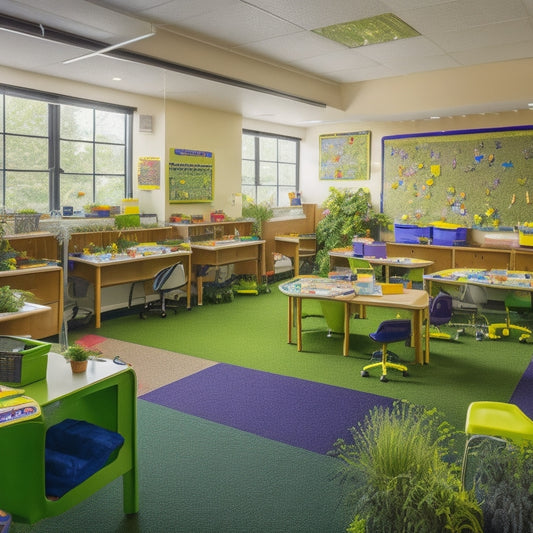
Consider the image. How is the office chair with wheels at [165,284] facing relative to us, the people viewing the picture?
facing away from the viewer and to the left of the viewer

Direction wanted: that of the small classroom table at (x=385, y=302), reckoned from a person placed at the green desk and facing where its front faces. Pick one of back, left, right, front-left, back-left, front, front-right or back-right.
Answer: left

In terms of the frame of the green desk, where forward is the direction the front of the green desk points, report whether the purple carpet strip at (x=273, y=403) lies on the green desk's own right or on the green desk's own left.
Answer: on the green desk's own left

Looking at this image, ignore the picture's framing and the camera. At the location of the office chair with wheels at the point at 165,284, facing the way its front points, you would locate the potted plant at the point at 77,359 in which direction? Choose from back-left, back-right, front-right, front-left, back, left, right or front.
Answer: back-left

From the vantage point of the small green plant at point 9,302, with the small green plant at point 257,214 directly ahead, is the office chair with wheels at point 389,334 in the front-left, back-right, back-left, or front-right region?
front-right

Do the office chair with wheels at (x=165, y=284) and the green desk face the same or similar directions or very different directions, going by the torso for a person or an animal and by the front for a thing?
very different directions

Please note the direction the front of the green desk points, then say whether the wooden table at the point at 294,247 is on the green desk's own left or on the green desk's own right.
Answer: on the green desk's own left

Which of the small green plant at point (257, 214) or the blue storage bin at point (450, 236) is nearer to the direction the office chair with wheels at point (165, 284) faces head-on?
the small green plant

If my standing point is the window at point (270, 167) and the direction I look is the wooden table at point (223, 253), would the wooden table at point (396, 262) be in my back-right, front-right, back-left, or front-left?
front-left

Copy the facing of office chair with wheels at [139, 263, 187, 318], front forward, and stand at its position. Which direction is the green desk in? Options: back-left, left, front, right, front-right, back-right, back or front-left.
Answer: back-left

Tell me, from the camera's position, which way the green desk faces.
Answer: facing the viewer and to the right of the viewer

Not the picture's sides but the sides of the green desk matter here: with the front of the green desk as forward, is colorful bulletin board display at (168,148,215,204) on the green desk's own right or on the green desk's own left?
on the green desk's own left

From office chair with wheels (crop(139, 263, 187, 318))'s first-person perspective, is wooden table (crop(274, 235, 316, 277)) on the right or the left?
on its right
